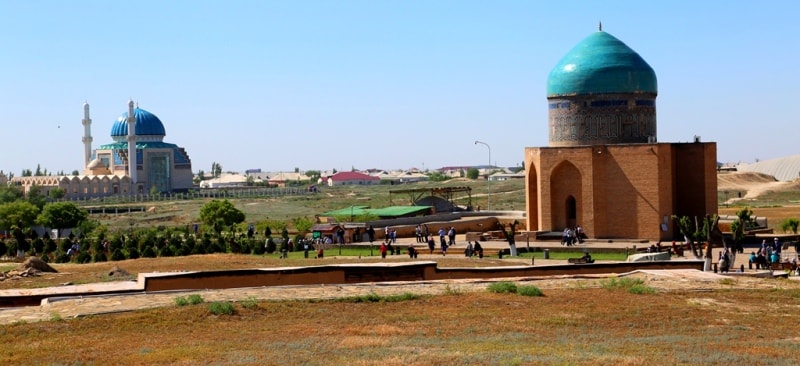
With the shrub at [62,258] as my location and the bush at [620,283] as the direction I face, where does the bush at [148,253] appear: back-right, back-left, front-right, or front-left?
front-left

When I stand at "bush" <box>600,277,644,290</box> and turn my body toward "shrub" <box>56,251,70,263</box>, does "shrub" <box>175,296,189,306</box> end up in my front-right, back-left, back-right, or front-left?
front-left
